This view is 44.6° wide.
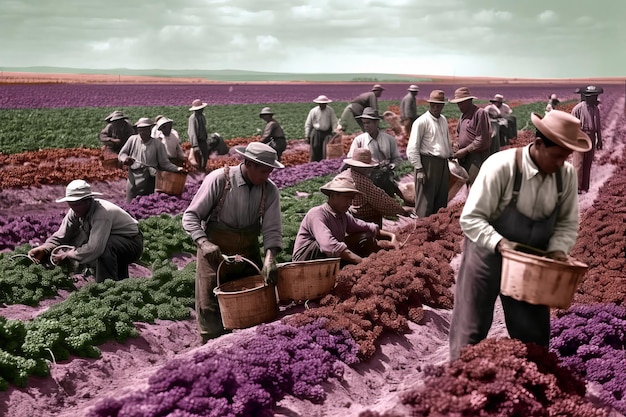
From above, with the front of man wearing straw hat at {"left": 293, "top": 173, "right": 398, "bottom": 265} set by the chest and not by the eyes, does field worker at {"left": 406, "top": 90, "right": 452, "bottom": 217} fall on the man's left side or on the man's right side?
on the man's left side

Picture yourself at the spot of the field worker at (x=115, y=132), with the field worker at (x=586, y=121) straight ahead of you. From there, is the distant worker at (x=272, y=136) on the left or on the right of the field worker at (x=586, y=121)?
left

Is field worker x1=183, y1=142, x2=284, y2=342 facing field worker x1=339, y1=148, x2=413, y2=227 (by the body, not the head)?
no

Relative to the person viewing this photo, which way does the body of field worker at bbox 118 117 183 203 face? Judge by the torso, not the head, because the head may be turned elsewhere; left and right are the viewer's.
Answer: facing the viewer

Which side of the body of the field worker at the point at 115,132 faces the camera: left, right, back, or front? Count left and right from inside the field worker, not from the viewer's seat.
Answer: front

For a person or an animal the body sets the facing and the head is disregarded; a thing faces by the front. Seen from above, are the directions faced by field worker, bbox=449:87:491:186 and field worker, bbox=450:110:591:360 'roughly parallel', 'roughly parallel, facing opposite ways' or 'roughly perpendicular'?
roughly perpendicular

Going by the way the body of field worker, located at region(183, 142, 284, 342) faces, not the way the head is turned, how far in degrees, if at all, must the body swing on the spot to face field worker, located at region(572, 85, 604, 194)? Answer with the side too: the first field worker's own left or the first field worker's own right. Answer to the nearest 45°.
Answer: approximately 90° to the first field worker's own left

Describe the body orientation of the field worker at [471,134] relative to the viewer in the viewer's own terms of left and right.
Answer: facing the viewer and to the left of the viewer

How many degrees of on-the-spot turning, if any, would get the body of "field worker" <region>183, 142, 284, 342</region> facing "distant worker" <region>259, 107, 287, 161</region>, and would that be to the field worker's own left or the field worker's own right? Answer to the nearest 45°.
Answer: approximately 135° to the field worker's own left

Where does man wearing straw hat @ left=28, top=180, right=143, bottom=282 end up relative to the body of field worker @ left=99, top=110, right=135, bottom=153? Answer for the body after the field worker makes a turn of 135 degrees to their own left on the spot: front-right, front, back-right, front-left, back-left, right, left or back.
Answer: back-right

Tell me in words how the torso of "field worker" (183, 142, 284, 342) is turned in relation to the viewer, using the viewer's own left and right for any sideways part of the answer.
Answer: facing the viewer and to the right of the viewer

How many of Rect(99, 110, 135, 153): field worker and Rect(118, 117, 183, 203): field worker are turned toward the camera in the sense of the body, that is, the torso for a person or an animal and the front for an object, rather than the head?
2

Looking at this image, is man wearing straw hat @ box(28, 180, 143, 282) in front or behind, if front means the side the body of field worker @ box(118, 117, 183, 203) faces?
in front

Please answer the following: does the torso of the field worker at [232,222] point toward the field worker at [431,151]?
no

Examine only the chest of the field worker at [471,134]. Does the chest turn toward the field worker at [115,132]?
no

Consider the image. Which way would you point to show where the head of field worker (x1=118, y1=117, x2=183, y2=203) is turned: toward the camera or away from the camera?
toward the camera

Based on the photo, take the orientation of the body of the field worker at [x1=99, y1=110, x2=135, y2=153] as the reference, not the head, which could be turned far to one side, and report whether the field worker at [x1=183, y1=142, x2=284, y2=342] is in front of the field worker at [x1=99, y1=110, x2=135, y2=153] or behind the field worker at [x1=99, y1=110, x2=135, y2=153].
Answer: in front
